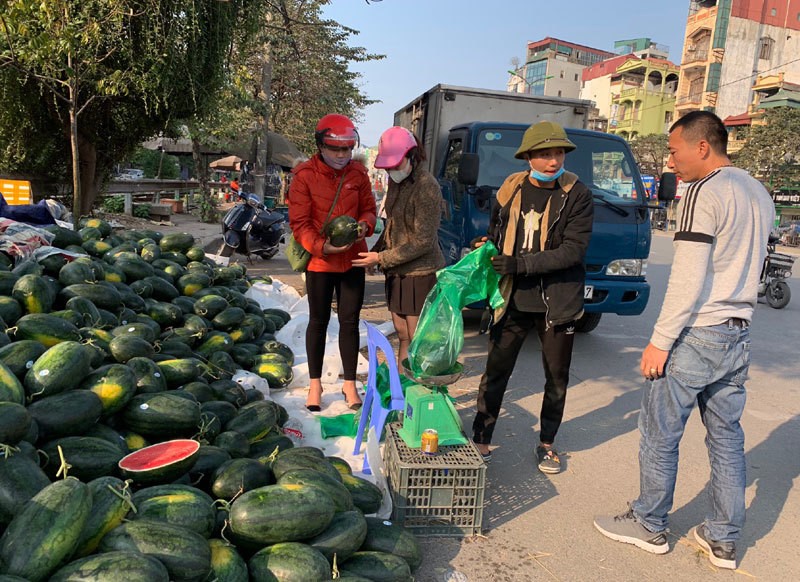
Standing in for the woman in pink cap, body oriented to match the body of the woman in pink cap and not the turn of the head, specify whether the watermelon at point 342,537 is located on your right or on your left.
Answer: on your left

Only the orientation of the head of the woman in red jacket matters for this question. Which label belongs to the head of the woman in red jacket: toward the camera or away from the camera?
toward the camera

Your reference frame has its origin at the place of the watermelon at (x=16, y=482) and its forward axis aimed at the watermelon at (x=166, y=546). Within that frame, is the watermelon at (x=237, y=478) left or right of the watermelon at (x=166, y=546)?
left

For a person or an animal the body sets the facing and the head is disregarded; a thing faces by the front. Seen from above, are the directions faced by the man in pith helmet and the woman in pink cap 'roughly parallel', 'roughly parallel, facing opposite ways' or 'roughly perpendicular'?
roughly perpendicular

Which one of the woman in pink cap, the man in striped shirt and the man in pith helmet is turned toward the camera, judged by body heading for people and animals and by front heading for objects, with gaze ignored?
the man in pith helmet

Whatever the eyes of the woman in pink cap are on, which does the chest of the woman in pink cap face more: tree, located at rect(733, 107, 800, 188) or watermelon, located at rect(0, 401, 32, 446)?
the watermelon

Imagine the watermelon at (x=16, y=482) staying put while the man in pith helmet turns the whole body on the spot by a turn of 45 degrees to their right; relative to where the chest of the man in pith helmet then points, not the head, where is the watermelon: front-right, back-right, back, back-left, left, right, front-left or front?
front

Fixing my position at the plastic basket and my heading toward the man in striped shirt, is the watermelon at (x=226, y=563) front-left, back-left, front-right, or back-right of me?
back-right

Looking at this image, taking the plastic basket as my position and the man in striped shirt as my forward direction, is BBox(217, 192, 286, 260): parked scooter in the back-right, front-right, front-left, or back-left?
back-left

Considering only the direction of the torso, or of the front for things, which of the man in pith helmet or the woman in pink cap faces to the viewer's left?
the woman in pink cap

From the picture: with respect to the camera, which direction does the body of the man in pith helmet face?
toward the camera

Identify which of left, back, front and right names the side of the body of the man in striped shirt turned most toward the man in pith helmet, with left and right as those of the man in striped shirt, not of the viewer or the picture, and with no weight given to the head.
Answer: front

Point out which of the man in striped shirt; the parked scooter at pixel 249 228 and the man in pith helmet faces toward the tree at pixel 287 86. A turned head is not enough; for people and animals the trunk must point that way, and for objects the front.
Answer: the man in striped shirt

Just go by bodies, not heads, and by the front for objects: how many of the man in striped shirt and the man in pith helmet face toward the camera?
1

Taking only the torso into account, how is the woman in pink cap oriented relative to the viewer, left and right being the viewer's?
facing to the left of the viewer

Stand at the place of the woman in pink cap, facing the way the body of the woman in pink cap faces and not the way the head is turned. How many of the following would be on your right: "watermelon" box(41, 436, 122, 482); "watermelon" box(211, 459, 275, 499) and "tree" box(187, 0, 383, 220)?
1

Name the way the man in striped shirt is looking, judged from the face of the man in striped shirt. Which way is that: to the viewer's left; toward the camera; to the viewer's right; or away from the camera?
to the viewer's left
